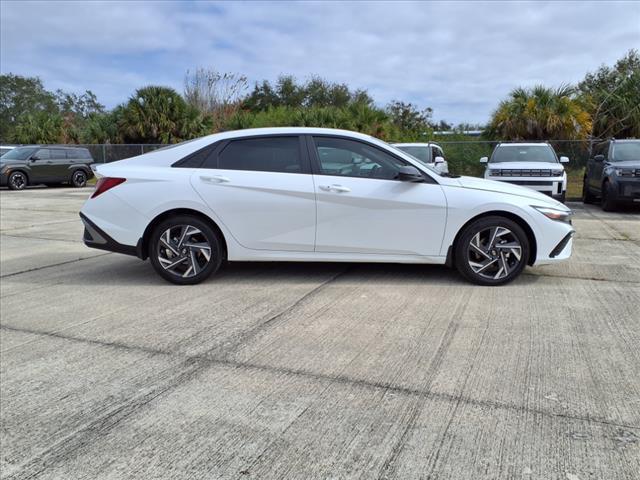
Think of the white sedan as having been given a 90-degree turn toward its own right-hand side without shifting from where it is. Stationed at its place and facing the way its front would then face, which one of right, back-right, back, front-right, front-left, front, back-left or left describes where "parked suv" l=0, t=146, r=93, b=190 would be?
back-right

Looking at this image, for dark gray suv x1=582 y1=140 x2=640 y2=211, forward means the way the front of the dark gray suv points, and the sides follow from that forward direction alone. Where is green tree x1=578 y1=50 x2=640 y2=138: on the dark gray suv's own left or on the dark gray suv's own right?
on the dark gray suv's own left

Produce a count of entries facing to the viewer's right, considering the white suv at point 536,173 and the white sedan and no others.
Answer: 1

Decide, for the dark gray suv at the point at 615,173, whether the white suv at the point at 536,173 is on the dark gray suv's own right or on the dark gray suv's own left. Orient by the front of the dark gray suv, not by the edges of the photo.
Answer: on the dark gray suv's own right

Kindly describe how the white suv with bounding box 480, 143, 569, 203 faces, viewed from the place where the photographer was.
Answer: facing the viewer

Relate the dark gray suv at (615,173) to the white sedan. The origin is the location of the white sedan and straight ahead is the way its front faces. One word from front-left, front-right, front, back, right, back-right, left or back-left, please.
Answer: front-left

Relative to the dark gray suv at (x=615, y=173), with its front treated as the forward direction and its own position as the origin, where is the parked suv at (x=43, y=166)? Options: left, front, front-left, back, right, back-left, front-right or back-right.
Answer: back-right

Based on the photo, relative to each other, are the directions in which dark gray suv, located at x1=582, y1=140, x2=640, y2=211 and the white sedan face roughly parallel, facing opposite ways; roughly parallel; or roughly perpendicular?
roughly perpendicular

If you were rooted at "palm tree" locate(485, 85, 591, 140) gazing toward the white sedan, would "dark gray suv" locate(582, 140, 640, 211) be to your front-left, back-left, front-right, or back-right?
front-left

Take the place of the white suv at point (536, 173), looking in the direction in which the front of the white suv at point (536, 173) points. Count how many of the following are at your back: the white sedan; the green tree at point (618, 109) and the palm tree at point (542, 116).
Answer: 2

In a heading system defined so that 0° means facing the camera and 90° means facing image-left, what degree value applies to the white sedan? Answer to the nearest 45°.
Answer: approximately 270°

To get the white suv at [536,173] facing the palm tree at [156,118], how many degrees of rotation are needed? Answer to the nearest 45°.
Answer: approximately 135° to its right

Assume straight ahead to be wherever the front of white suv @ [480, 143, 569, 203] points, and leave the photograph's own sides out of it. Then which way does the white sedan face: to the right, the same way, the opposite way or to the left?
to the left

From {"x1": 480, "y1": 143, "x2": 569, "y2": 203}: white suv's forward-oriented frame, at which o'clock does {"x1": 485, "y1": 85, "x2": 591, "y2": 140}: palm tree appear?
The palm tree is roughly at 6 o'clock from the white suv.

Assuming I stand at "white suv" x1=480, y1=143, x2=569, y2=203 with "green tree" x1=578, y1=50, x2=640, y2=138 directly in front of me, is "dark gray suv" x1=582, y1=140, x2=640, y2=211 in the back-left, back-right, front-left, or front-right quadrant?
front-right

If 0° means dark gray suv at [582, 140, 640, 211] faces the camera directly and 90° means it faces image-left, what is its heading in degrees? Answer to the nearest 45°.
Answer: approximately 315°

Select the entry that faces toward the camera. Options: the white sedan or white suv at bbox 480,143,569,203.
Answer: the white suv

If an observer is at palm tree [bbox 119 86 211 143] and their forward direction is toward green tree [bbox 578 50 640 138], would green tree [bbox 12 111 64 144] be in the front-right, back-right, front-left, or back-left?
back-left
